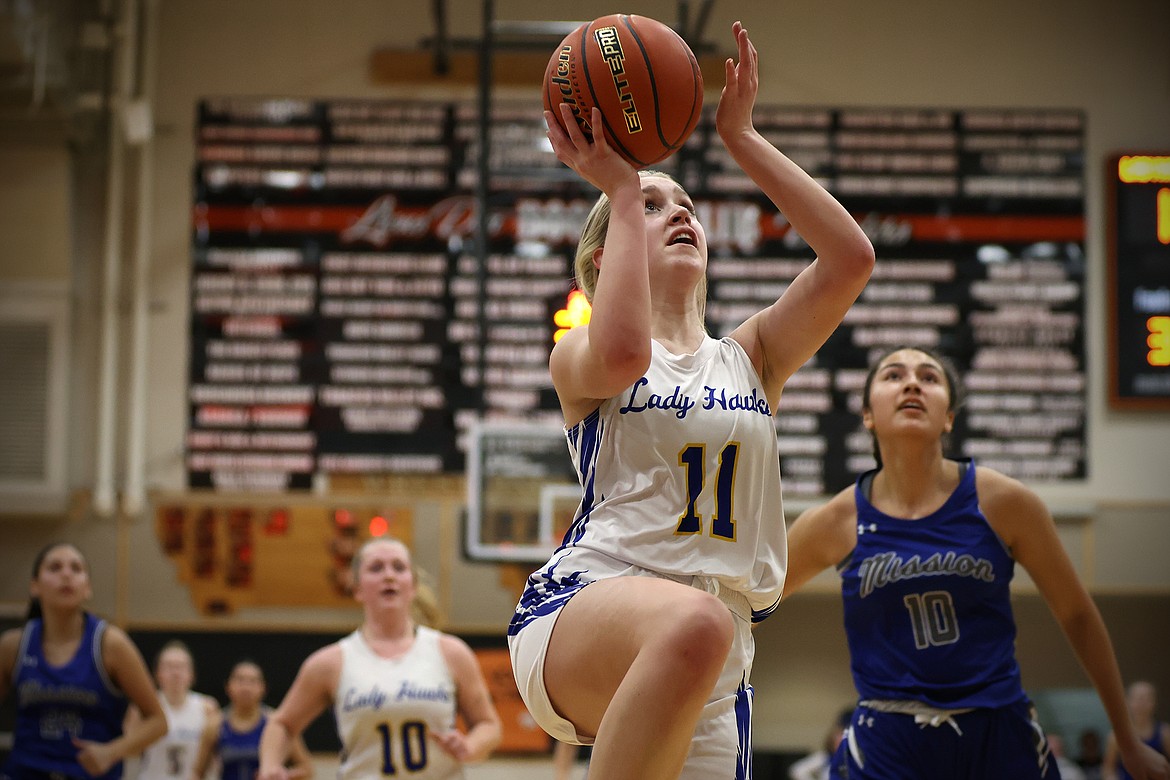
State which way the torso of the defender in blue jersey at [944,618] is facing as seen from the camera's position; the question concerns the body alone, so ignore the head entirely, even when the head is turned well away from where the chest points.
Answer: toward the camera

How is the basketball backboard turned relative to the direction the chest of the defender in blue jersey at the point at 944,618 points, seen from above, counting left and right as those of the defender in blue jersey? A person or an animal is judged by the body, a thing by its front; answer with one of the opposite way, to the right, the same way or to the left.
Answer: the same way

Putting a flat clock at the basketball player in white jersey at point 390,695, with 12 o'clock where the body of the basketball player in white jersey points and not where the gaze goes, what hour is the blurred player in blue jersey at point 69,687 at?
The blurred player in blue jersey is roughly at 4 o'clock from the basketball player in white jersey.

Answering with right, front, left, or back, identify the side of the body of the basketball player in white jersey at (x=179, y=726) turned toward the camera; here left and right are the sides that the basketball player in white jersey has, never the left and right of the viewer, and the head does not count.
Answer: front

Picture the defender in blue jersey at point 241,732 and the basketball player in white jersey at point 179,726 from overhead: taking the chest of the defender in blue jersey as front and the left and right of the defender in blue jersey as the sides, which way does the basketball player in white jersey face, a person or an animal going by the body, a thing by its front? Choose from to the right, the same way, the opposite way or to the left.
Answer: the same way

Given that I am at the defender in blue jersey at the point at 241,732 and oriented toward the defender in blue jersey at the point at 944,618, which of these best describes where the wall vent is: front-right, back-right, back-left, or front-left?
back-right

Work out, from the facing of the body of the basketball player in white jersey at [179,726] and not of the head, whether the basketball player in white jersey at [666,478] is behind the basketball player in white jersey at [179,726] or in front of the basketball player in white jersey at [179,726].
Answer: in front

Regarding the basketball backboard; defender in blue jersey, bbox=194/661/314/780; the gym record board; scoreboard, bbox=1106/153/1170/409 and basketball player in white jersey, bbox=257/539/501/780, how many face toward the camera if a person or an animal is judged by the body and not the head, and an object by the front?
5

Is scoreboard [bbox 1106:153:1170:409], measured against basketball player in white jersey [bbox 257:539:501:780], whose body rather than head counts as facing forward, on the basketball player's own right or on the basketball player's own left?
on the basketball player's own left

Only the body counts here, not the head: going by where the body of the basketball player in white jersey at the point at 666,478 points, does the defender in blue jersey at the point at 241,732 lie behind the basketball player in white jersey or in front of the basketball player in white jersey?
behind

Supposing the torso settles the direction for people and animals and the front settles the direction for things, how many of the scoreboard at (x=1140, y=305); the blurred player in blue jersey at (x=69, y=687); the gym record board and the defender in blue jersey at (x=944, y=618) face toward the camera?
4

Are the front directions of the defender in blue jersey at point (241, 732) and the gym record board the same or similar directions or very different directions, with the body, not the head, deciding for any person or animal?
same or similar directions

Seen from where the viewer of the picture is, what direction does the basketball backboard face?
facing the viewer

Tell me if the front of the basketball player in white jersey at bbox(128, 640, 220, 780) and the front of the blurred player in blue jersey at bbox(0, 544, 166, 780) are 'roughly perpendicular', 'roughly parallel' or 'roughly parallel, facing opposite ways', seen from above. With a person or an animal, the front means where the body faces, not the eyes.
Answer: roughly parallel

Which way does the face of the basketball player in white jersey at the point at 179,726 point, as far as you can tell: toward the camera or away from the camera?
toward the camera

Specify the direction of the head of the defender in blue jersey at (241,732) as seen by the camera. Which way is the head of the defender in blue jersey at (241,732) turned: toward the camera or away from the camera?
toward the camera
